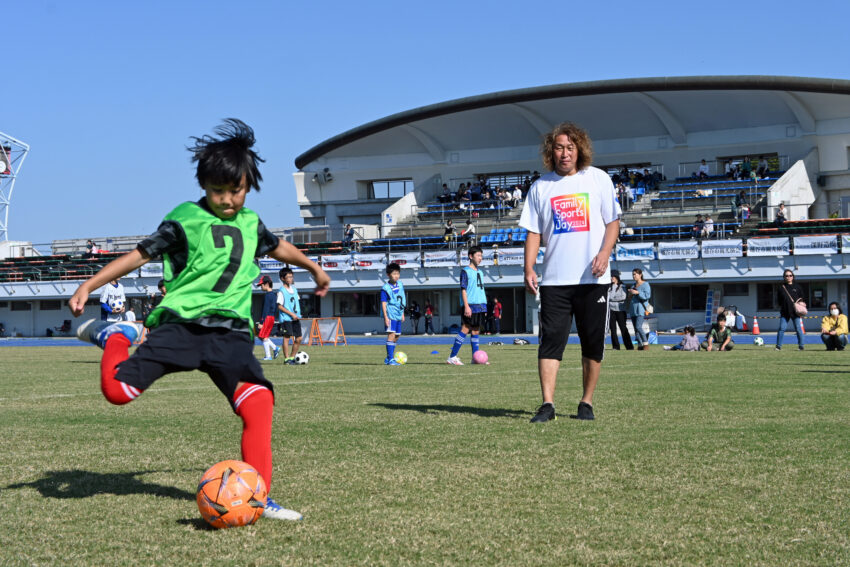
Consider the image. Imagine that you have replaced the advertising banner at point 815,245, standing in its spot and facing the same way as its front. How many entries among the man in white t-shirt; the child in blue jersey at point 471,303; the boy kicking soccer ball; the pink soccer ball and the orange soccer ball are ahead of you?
5

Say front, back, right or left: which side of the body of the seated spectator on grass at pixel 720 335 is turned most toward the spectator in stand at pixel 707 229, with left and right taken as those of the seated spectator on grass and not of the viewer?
back

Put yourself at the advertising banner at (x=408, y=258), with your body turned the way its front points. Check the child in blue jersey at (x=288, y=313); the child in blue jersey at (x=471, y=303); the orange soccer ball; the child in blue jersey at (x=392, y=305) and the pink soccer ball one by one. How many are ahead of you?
5

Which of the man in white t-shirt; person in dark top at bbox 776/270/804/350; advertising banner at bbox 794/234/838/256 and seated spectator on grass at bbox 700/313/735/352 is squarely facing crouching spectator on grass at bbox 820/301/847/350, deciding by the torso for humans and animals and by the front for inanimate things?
the advertising banner

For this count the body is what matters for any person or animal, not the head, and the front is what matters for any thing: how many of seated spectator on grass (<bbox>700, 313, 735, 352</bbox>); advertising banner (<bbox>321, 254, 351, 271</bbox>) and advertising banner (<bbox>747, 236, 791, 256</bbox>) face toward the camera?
3

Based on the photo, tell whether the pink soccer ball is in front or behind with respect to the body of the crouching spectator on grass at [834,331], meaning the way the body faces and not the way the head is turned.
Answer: in front

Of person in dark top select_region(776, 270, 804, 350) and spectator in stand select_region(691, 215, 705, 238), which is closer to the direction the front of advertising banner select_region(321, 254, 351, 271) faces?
the person in dark top

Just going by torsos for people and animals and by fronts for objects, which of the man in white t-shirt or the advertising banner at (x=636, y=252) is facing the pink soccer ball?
the advertising banner
